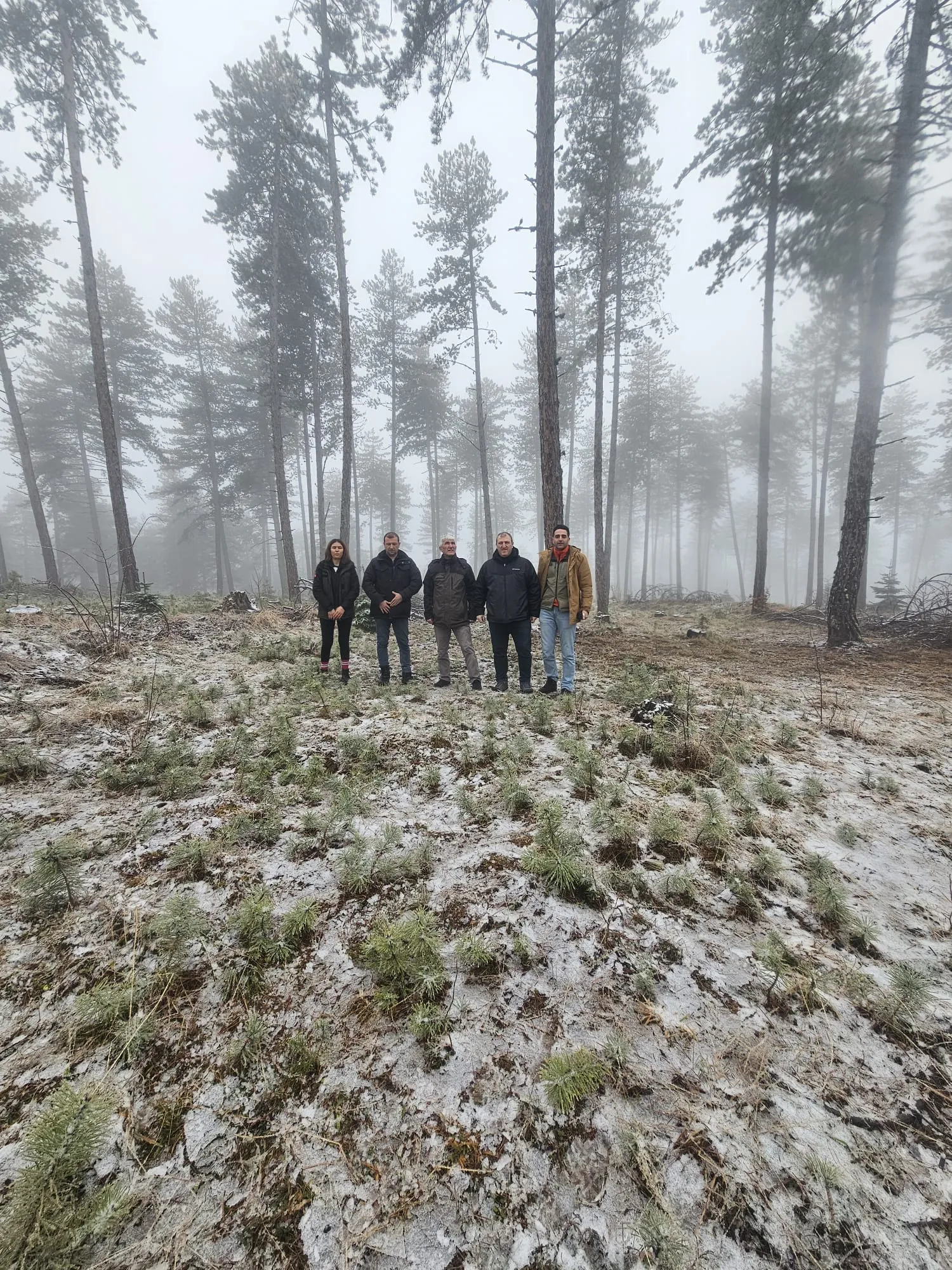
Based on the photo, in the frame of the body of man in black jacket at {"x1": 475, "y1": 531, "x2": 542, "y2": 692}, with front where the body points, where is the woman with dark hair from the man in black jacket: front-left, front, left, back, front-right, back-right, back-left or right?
right

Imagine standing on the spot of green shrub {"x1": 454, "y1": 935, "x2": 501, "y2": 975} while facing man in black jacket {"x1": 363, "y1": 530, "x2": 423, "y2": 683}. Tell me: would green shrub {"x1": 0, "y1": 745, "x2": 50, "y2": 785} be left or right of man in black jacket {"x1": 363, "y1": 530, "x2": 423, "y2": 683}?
left

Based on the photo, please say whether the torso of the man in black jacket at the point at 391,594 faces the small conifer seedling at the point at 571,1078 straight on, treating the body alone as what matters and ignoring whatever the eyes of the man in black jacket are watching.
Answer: yes

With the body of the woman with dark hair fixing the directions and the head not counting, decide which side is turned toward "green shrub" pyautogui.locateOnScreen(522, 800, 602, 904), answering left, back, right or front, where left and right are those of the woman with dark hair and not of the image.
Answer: front

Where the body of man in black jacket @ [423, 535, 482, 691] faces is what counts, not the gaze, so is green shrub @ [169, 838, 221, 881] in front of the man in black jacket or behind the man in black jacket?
in front

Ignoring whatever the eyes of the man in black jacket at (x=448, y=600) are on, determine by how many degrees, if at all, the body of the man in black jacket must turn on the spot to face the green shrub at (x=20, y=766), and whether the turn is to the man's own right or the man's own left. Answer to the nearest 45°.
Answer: approximately 45° to the man's own right

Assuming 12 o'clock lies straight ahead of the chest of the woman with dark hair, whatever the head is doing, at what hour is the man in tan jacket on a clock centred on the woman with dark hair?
The man in tan jacket is roughly at 10 o'clock from the woman with dark hair.

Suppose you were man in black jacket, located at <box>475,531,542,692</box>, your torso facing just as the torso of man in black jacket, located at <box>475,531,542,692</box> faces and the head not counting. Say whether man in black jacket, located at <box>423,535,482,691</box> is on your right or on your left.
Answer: on your right

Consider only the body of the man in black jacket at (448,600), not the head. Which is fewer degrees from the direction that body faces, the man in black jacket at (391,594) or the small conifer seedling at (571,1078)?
the small conifer seedling

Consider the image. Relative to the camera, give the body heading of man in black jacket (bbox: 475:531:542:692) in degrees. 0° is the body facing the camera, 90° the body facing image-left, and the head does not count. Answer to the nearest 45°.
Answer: approximately 0°
